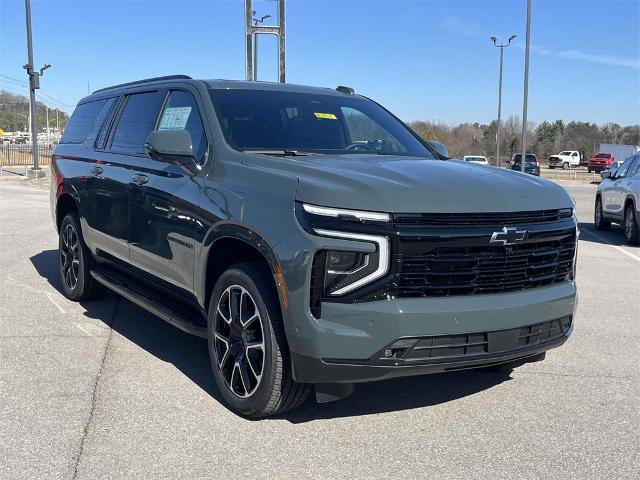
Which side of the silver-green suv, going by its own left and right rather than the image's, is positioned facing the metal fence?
back

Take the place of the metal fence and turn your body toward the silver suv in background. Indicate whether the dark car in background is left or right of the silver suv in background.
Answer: left

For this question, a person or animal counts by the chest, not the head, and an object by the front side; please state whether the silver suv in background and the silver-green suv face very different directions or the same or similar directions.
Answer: very different directions

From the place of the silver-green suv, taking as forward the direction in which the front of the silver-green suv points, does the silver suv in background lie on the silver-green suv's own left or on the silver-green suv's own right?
on the silver-green suv's own left
